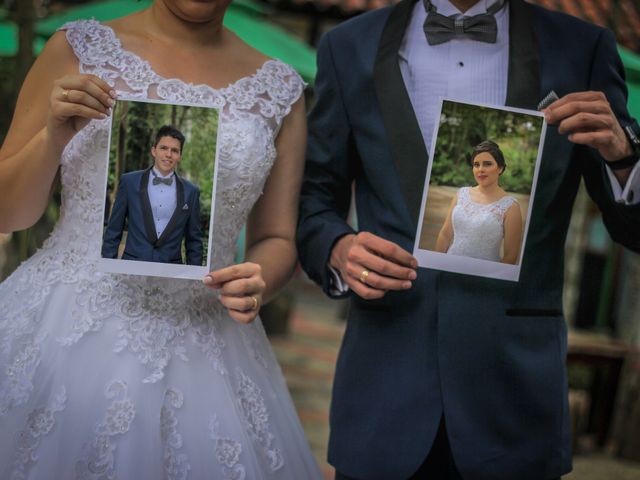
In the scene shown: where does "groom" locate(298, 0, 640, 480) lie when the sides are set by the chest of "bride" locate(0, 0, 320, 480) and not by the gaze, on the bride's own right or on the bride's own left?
on the bride's own left

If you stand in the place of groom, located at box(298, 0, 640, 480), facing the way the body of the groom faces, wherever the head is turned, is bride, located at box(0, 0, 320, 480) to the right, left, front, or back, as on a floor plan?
right

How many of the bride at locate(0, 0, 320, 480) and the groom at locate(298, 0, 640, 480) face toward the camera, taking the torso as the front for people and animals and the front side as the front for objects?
2
